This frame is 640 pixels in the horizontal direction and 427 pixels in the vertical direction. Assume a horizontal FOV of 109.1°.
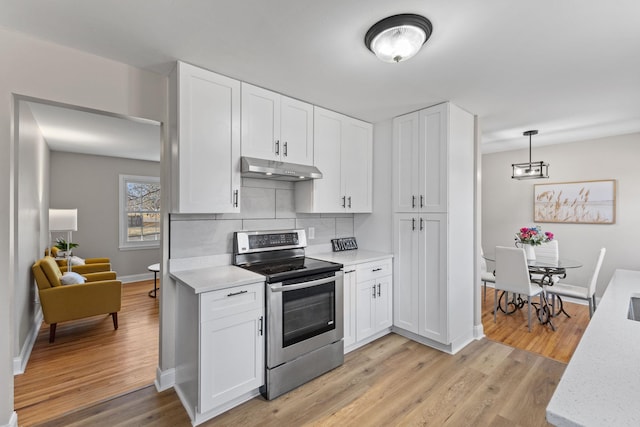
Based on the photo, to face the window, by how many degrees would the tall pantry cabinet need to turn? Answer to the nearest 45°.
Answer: approximately 45° to its right

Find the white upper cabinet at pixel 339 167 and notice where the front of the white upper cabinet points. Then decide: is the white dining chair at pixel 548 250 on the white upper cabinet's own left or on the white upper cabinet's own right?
on the white upper cabinet's own left

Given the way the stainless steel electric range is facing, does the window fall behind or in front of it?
behind

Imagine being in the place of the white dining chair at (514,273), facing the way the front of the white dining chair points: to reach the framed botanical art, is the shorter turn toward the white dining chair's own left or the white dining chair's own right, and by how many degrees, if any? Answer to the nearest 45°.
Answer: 0° — it already faces it

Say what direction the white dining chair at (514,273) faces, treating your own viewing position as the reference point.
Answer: facing away from the viewer and to the right of the viewer

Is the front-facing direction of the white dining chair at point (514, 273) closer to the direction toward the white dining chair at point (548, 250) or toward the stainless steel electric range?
the white dining chair

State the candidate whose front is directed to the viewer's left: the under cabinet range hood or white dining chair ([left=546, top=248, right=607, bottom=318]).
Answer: the white dining chair
